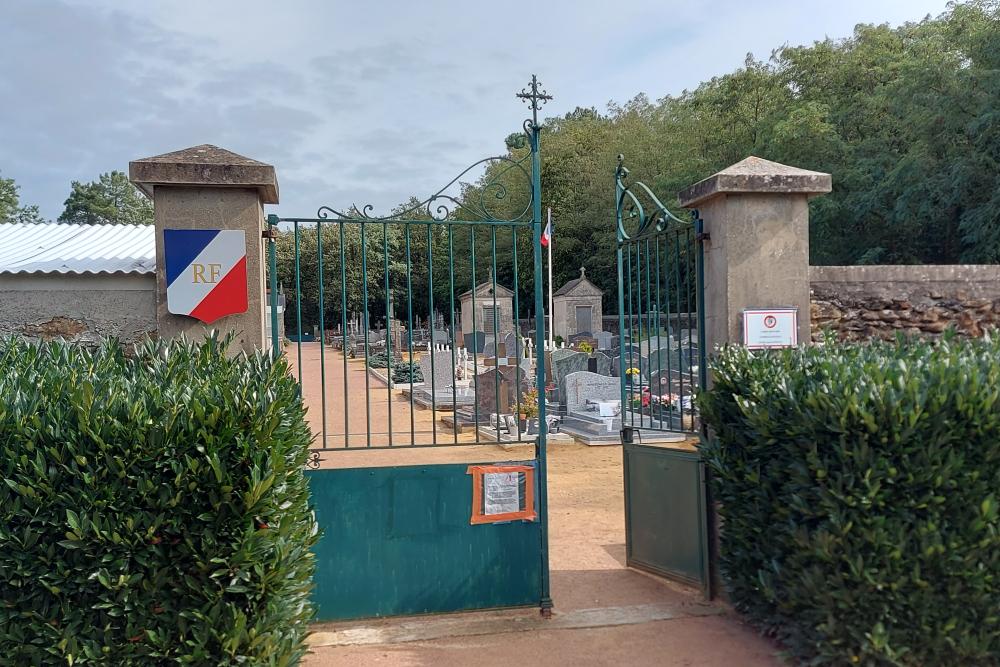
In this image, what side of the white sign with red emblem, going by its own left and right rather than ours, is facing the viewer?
front

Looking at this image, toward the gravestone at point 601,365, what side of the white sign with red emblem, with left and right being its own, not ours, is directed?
back

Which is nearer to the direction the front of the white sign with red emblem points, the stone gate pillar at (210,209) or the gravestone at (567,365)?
the stone gate pillar

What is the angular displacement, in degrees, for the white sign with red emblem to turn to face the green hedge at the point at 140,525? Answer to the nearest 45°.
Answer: approximately 45° to its right

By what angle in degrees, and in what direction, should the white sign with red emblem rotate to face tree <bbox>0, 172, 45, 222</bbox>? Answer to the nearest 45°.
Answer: approximately 135° to its right

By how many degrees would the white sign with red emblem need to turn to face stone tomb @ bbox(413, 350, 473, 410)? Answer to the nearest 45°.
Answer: approximately 135° to its right

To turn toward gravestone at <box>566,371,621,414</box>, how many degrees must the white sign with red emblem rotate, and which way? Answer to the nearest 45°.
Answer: approximately 180°

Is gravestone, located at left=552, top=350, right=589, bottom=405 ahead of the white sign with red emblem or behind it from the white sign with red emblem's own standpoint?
behind

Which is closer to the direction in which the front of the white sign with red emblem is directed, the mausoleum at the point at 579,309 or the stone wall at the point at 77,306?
the stone wall

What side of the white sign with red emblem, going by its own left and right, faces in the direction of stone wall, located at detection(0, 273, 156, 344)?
right

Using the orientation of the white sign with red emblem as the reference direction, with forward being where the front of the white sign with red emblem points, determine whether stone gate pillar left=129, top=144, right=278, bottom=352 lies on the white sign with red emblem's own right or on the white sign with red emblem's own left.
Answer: on the white sign with red emblem's own right

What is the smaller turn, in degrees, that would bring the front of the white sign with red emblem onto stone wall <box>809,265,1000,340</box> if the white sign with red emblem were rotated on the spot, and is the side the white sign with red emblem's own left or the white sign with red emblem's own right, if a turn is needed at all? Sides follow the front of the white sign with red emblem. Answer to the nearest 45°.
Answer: approximately 135° to the white sign with red emblem's own left

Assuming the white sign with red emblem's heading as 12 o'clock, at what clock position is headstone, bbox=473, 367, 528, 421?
The headstone is roughly at 5 o'clock from the white sign with red emblem.

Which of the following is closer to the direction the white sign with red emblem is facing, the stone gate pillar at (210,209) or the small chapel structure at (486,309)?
the stone gate pillar

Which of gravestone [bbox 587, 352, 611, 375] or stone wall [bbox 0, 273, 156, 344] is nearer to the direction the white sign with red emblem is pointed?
the stone wall
